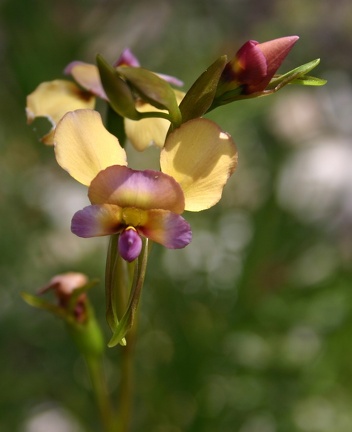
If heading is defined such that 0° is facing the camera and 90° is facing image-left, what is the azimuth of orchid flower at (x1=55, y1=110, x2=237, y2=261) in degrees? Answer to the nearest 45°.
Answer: approximately 0°
